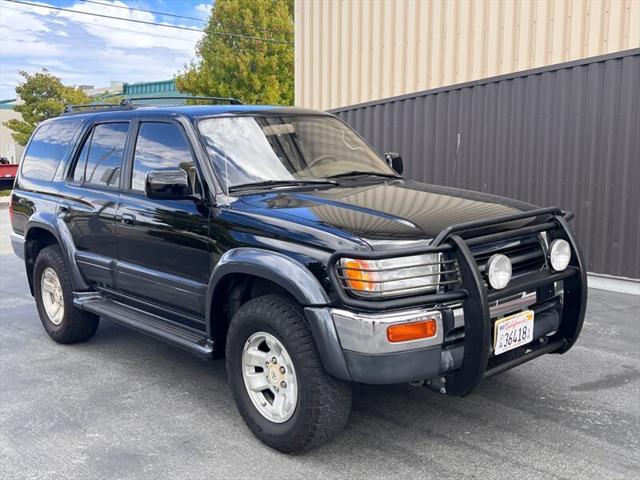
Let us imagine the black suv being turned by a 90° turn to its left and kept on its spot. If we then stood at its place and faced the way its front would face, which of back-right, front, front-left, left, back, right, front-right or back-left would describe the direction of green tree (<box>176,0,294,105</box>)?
front-left

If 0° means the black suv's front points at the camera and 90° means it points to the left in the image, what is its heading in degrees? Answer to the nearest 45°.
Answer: approximately 315°

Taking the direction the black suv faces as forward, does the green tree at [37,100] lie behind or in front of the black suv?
behind
